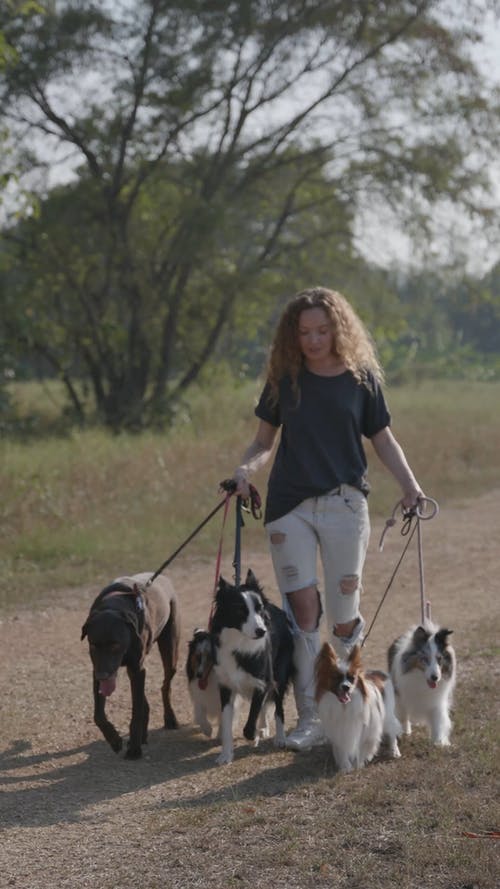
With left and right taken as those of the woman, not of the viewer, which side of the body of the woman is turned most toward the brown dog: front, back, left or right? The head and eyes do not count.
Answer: right

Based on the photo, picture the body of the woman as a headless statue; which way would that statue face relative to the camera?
toward the camera

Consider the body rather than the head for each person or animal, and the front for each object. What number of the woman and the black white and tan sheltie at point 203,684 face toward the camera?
2

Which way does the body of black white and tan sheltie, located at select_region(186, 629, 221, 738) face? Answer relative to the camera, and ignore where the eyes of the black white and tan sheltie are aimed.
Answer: toward the camera

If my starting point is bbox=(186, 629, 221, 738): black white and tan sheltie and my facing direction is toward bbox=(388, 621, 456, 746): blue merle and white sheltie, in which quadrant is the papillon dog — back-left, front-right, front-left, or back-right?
front-right

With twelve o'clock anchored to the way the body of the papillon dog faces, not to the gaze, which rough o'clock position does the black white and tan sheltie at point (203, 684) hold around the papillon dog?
The black white and tan sheltie is roughly at 3 o'clock from the papillon dog.

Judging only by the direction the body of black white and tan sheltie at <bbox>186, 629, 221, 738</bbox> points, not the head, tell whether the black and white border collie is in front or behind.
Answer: in front

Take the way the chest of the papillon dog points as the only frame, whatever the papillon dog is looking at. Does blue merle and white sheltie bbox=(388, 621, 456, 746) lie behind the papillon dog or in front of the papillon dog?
behind

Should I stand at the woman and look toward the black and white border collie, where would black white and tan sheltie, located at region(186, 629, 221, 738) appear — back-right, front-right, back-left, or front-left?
front-right

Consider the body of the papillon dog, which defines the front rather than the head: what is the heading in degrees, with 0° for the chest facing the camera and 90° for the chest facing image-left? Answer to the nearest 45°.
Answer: approximately 45°
